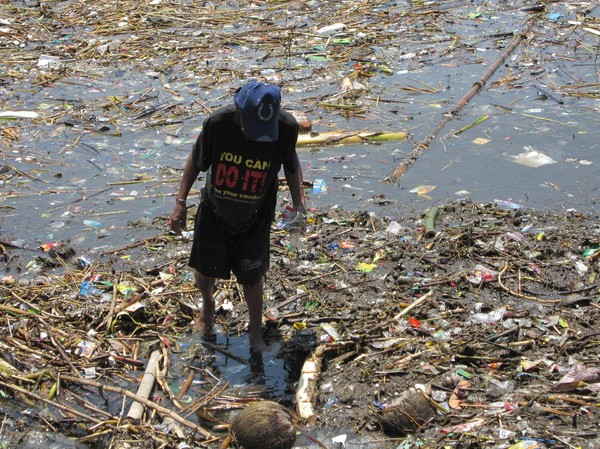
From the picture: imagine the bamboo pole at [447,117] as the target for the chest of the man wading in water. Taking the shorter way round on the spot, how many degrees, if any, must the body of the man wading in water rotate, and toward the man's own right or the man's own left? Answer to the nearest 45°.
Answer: approximately 135° to the man's own left

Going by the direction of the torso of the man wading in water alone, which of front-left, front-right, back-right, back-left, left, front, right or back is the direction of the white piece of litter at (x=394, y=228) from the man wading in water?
back-left

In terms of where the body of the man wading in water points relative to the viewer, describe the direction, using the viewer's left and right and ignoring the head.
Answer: facing the viewer

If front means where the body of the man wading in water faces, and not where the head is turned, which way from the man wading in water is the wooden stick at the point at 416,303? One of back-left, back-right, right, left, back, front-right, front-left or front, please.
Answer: left

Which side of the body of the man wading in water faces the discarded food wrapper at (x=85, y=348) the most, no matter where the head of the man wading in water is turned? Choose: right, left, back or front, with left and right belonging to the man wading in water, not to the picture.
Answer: right

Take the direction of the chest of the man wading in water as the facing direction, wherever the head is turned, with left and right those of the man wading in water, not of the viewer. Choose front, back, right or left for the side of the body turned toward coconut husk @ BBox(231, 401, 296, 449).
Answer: front

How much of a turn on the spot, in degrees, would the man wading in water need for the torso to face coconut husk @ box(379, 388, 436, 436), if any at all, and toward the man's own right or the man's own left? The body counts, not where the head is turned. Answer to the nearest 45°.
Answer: approximately 45° to the man's own left

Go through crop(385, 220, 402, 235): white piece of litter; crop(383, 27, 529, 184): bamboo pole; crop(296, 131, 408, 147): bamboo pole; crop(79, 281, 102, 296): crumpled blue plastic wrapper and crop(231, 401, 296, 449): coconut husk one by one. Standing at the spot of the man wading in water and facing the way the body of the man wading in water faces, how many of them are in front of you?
1

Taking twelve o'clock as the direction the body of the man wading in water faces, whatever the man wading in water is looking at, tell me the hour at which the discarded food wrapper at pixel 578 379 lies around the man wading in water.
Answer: The discarded food wrapper is roughly at 10 o'clock from the man wading in water.

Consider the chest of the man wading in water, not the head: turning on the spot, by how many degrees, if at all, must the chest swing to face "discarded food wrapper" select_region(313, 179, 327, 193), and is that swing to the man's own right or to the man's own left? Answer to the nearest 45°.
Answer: approximately 180°

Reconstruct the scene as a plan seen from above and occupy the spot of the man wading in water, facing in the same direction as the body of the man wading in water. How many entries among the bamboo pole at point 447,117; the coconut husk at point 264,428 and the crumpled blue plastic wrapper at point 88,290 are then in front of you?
1

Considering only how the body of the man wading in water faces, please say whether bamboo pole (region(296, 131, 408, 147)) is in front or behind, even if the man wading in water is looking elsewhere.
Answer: behind

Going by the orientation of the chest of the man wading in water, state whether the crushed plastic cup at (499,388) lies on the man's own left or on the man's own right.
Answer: on the man's own left
